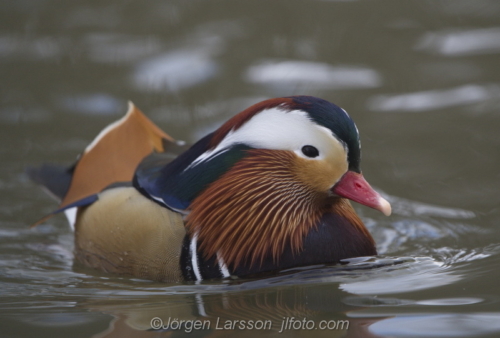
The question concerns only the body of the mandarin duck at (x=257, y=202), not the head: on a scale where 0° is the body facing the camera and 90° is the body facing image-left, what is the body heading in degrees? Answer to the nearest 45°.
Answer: approximately 315°
